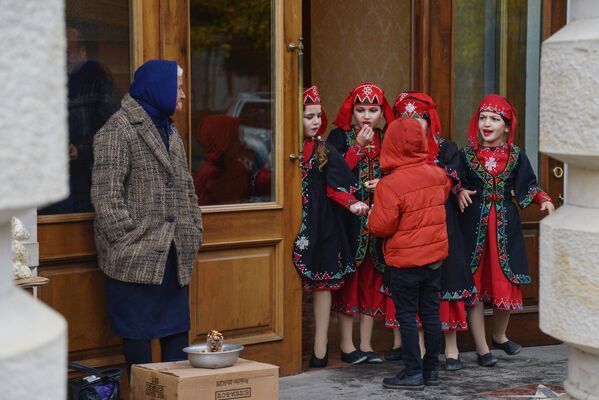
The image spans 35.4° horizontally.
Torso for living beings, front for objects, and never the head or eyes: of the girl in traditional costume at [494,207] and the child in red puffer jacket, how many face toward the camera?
1

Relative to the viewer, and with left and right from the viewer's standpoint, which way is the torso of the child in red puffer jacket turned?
facing away from the viewer and to the left of the viewer

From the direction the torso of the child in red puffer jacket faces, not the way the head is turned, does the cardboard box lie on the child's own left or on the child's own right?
on the child's own left

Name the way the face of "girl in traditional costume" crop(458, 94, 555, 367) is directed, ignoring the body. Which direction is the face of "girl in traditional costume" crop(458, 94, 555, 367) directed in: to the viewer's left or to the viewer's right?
to the viewer's left

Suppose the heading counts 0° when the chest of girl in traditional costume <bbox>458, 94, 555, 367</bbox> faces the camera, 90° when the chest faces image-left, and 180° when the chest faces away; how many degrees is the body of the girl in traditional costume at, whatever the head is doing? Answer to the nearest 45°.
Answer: approximately 0°
